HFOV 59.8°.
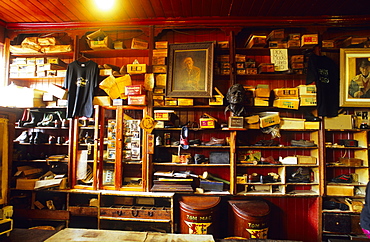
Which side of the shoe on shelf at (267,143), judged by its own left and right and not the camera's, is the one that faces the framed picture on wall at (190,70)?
front

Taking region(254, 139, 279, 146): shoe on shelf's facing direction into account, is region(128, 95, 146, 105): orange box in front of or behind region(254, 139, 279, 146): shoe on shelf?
in front

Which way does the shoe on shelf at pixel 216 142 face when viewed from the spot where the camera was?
facing to the left of the viewer

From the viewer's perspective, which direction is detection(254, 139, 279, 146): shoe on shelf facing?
to the viewer's left

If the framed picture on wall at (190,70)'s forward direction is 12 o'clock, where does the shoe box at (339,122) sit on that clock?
The shoe box is roughly at 9 o'clock from the framed picture on wall.

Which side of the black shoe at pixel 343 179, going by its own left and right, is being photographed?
left

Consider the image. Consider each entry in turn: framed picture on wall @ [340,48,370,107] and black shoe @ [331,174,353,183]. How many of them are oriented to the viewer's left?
1

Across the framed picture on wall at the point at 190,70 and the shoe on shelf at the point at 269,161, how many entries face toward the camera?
1

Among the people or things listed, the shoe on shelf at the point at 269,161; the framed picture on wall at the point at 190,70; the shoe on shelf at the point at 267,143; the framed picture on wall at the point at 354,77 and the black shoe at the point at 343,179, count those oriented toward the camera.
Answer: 2
